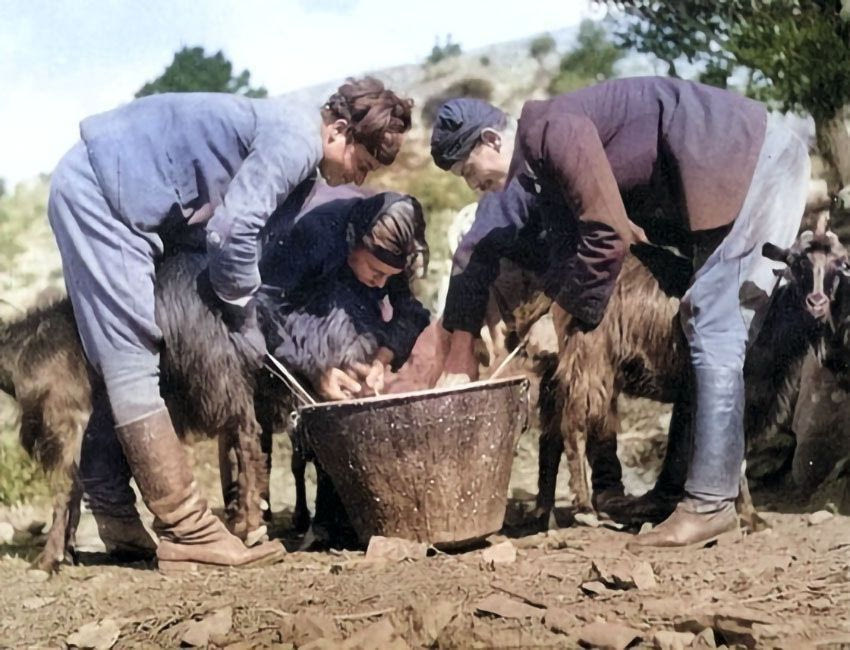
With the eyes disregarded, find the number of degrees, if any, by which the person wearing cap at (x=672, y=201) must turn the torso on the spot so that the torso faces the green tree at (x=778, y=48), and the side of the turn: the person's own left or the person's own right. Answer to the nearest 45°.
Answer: approximately 135° to the person's own right

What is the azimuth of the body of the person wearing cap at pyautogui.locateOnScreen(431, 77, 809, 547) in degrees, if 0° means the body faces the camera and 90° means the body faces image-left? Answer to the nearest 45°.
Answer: approximately 90°

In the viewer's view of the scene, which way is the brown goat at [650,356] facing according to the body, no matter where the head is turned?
to the viewer's right

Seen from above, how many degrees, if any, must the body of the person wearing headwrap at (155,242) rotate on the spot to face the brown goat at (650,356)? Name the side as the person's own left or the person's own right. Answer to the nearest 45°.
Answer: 0° — they already face it

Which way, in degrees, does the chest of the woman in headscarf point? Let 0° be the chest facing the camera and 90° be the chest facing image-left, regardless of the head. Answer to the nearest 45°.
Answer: approximately 315°

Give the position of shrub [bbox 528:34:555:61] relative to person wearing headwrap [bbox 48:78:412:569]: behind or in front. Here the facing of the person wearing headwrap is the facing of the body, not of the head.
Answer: in front

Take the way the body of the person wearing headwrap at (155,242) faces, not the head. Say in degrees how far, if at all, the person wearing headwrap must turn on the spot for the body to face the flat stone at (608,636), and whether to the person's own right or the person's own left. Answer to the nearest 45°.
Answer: approximately 45° to the person's own right

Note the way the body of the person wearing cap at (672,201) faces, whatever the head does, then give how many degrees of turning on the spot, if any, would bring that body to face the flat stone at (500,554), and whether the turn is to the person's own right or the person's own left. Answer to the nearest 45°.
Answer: approximately 45° to the person's own left

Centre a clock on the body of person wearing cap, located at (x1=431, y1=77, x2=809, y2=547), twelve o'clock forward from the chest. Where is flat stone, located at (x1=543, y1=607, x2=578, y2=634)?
The flat stone is roughly at 10 o'clock from the person wearing cap.

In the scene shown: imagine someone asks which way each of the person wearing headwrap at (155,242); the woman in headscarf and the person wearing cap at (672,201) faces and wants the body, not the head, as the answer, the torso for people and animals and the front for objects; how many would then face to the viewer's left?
1

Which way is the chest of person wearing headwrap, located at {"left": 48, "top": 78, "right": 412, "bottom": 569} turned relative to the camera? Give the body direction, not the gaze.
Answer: to the viewer's right

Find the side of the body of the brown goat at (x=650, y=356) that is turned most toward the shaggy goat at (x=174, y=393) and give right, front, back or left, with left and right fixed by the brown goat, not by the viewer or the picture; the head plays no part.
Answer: back

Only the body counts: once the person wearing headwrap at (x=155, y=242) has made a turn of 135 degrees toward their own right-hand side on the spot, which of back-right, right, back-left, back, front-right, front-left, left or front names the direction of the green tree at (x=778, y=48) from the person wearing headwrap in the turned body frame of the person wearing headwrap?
back-left

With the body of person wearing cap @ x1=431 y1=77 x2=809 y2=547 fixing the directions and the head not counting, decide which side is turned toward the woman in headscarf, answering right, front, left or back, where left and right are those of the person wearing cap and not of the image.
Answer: front
